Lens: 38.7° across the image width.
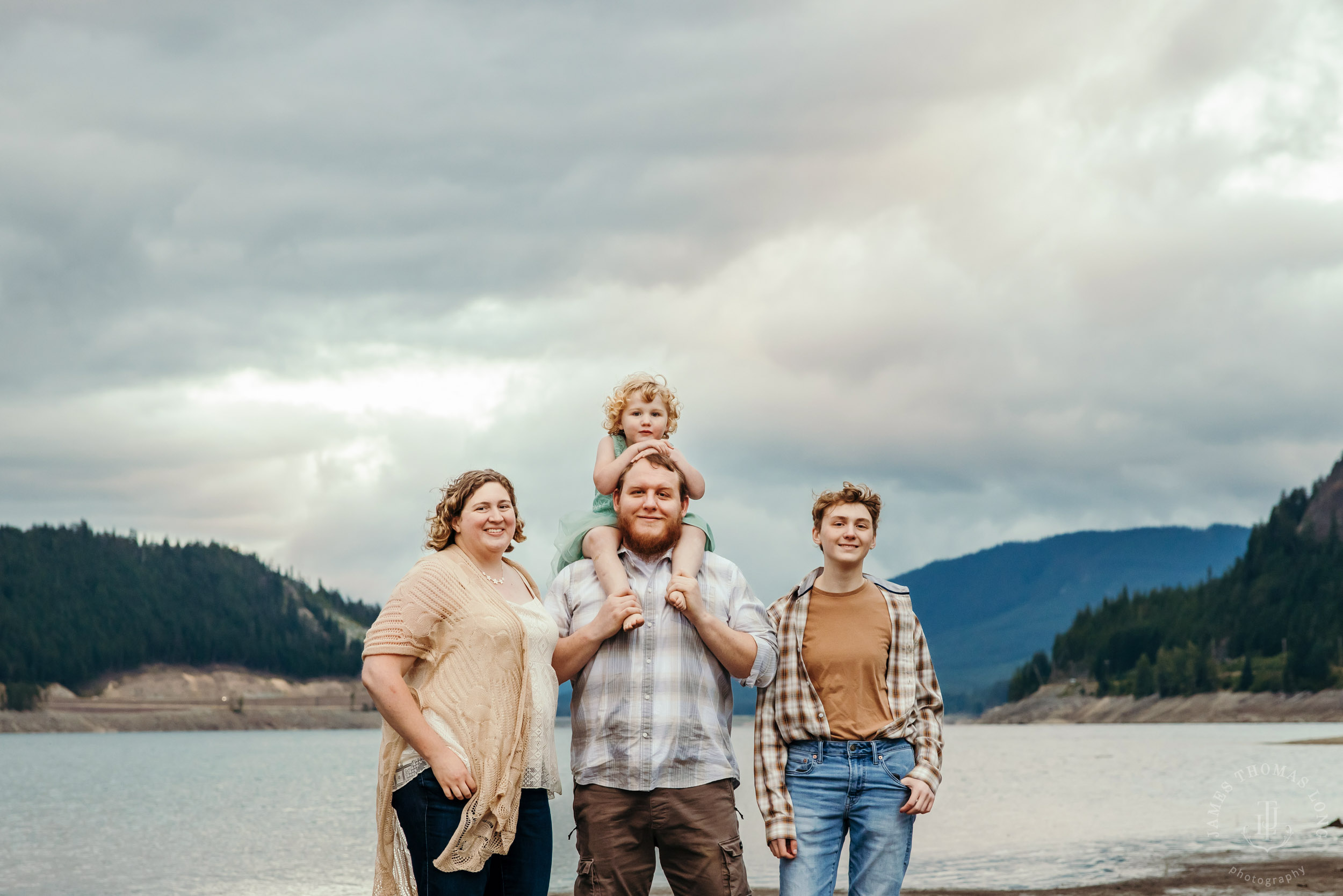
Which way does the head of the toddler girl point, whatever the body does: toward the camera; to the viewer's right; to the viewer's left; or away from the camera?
toward the camera

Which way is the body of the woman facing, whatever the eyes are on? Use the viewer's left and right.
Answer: facing the viewer and to the right of the viewer

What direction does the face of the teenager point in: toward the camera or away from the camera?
toward the camera

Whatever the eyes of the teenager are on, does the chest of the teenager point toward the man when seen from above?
no

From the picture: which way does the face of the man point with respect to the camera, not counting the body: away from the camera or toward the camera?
toward the camera

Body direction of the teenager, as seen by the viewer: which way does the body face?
toward the camera

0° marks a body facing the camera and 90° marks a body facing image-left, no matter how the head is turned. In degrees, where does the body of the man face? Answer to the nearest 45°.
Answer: approximately 0°

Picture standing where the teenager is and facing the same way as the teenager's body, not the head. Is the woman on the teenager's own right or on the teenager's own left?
on the teenager's own right

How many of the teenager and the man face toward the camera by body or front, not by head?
2

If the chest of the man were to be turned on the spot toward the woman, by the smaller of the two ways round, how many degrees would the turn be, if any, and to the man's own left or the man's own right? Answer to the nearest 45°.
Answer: approximately 90° to the man's own right
